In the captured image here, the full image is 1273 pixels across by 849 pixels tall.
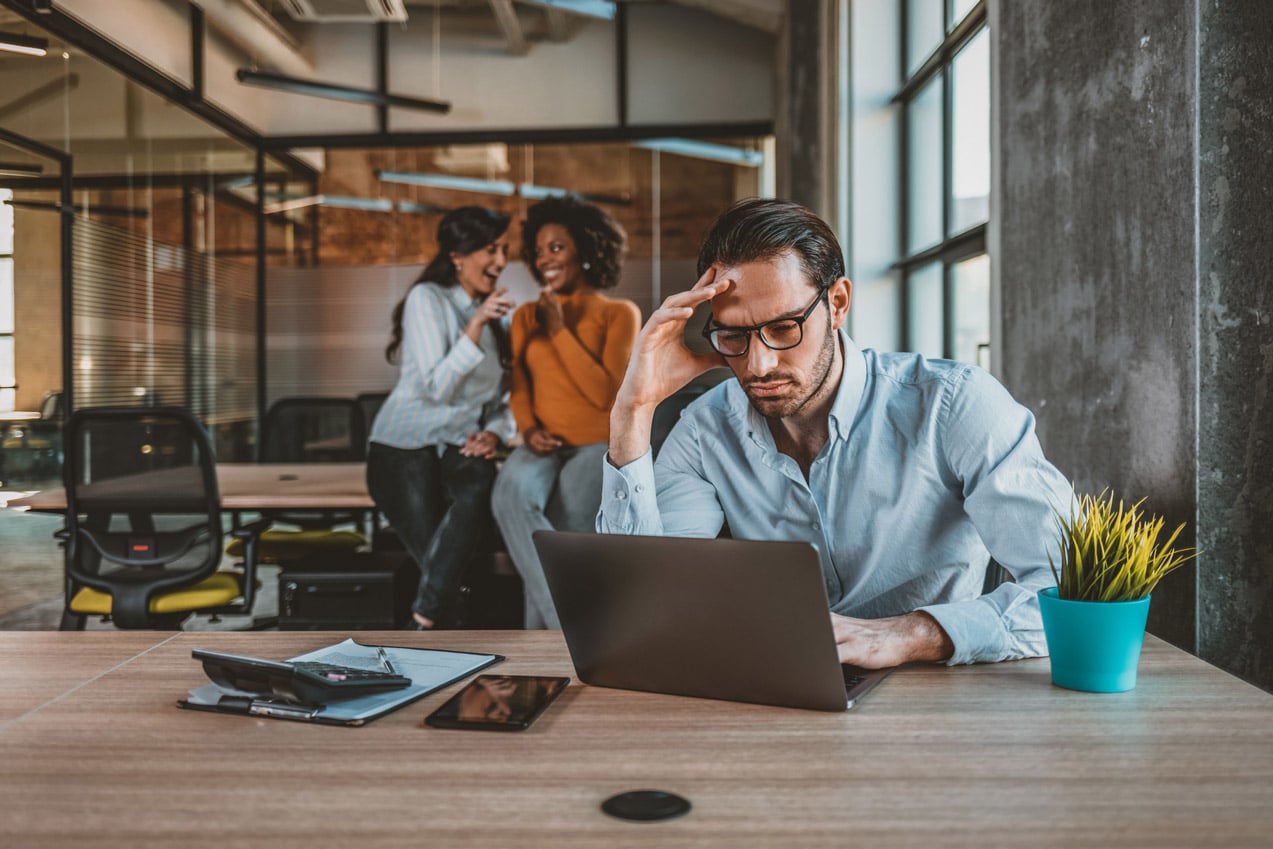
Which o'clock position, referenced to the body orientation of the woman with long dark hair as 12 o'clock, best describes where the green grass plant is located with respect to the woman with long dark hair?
The green grass plant is roughly at 1 o'clock from the woman with long dark hair.

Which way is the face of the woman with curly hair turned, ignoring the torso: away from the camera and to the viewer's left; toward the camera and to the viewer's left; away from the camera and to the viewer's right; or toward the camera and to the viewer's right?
toward the camera and to the viewer's left

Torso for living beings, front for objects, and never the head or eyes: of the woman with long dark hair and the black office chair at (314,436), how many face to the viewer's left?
0

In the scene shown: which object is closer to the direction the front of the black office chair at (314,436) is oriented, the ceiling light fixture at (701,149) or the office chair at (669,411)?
the office chair

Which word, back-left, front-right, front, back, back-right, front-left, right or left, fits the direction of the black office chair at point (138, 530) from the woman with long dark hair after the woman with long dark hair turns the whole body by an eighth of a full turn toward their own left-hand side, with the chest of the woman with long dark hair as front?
back

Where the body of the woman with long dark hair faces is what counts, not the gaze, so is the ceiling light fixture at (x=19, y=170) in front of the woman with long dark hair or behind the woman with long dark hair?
behind

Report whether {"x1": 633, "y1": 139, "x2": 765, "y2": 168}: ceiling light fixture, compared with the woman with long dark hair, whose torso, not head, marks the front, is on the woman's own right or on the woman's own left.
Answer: on the woman's own left

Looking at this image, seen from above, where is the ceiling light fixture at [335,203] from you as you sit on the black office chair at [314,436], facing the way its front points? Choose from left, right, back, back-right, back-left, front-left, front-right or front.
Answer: back

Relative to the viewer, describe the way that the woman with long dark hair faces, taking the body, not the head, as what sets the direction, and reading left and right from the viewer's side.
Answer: facing the viewer and to the right of the viewer

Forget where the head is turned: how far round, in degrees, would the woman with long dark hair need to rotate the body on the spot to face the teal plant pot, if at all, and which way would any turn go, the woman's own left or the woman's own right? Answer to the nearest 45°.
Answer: approximately 45° to the woman's own right

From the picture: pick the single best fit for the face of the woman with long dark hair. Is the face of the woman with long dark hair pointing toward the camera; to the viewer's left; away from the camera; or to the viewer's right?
to the viewer's right

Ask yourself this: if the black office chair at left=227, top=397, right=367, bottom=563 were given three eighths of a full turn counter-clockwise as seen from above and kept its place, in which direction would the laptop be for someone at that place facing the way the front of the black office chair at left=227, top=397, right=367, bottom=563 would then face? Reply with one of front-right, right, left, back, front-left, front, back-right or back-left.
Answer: back-right

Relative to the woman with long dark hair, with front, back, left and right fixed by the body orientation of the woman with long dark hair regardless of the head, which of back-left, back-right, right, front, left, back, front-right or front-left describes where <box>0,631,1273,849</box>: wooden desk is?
front-right
